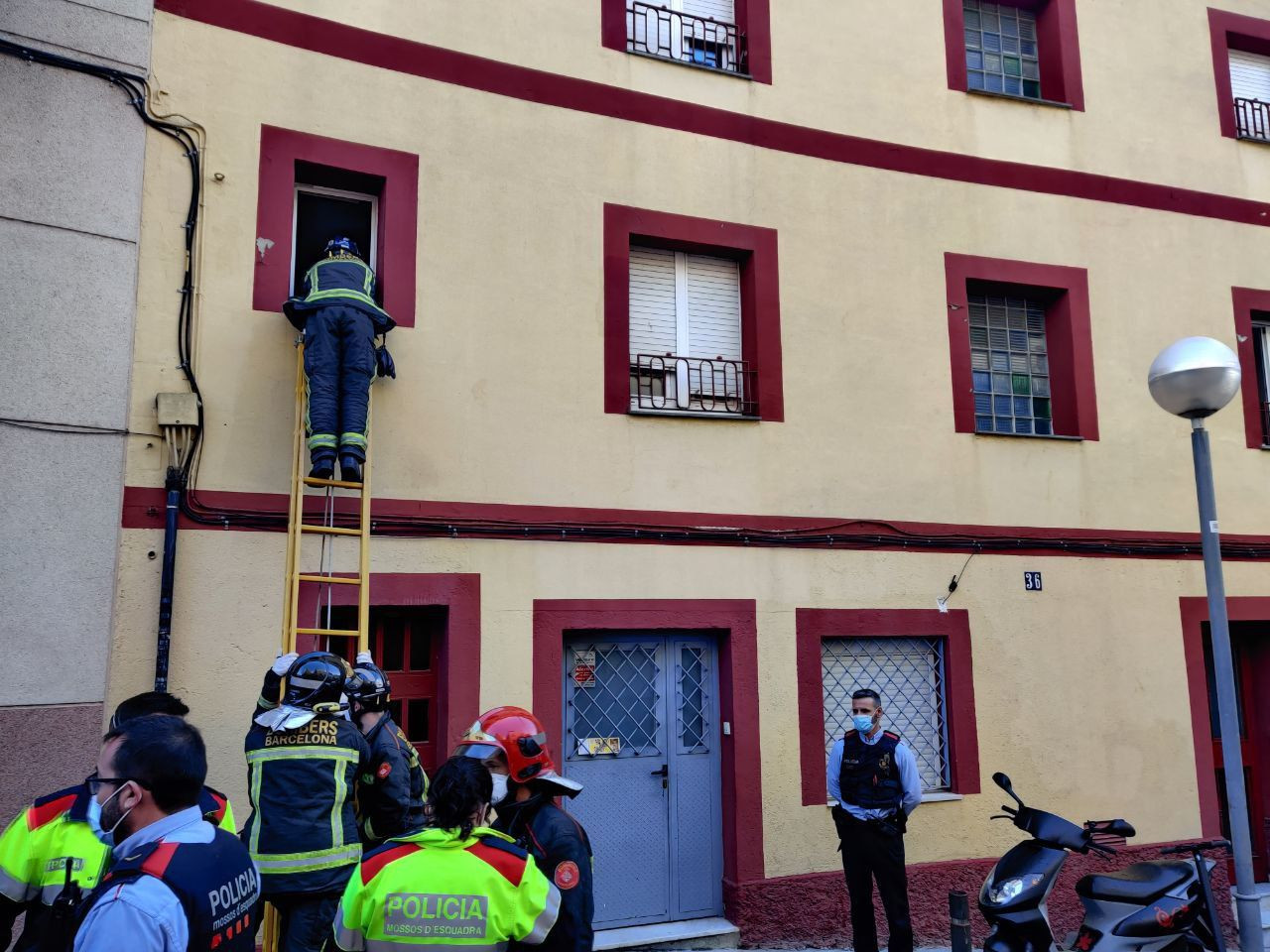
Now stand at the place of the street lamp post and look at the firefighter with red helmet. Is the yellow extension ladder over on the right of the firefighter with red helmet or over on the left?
right

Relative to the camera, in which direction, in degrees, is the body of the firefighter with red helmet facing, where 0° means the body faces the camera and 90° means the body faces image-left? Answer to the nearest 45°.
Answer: approximately 90°

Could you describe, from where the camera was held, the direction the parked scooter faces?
facing the viewer and to the left of the viewer

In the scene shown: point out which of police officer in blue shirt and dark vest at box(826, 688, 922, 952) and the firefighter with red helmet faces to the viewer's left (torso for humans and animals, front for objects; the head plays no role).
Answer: the firefighter with red helmet

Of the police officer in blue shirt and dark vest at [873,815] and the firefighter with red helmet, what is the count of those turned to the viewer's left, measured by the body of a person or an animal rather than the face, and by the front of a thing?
1

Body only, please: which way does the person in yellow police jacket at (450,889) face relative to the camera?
away from the camera

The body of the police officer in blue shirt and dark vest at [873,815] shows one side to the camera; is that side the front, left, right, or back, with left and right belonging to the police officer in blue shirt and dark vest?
front

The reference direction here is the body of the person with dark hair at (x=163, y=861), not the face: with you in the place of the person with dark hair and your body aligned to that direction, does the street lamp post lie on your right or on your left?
on your right

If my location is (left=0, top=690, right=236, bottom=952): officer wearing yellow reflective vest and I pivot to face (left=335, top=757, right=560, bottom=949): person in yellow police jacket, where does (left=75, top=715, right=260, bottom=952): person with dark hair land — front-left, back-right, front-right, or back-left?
front-right

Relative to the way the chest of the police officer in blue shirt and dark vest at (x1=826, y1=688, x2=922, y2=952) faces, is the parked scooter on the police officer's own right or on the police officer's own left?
on the police officer's own left

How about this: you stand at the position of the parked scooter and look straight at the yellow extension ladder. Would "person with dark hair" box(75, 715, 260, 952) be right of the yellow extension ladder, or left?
left

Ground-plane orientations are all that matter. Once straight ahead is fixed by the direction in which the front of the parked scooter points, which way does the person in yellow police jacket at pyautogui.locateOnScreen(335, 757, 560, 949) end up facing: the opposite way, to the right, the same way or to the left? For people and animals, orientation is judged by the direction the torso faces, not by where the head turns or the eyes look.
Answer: to the right

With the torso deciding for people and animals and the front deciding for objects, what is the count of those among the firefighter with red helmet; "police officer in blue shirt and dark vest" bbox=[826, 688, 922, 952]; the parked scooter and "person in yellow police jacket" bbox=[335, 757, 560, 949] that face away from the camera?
1

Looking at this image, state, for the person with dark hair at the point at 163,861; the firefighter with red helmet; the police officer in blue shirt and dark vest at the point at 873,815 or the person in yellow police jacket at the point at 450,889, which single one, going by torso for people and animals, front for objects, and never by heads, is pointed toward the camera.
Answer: the police officer in blue shirt and dark vest
